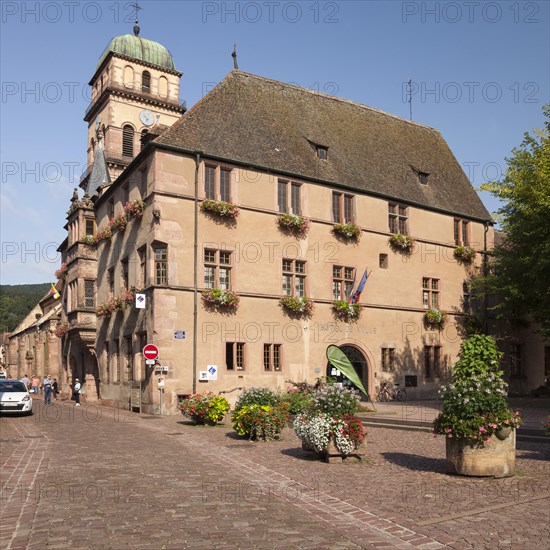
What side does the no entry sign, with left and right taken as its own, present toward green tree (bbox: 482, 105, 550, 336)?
left

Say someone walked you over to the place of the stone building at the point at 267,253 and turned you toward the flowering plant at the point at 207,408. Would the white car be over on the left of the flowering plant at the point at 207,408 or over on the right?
right

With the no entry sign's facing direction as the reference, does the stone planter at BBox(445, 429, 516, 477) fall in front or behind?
in front

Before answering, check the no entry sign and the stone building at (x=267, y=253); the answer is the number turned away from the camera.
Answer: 0

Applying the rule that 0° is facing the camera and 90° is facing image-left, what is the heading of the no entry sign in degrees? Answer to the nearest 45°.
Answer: approximately 0°

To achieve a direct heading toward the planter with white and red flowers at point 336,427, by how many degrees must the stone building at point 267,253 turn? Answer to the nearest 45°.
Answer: approximately 45° to its right
